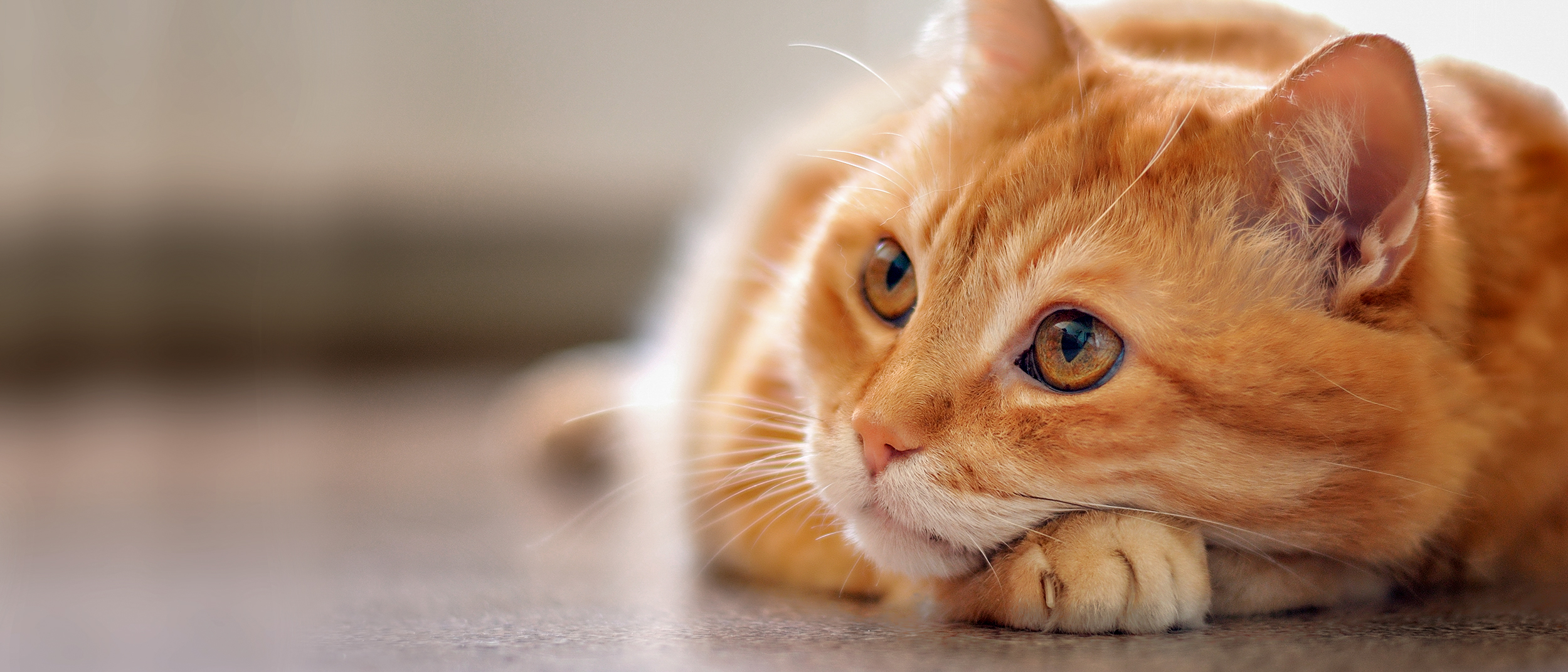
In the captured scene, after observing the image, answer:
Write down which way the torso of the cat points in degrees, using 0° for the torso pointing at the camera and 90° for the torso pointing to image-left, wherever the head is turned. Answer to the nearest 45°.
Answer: approximately 45°
